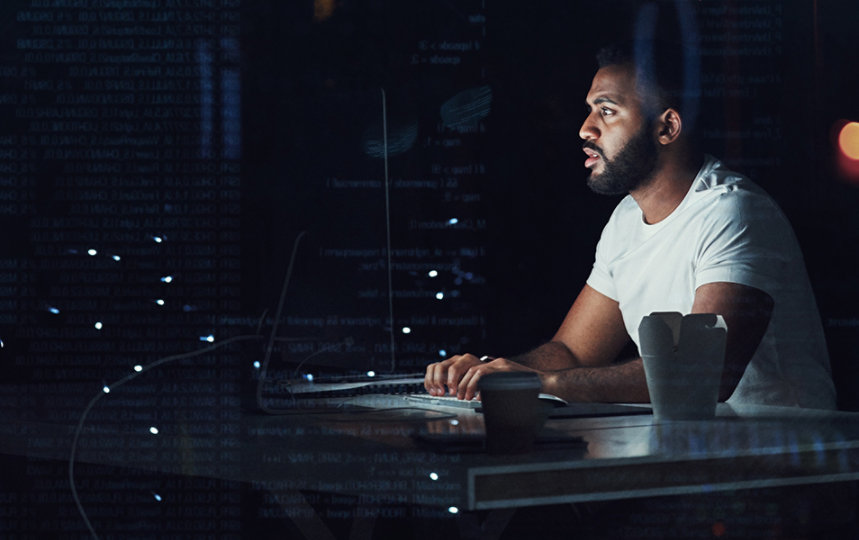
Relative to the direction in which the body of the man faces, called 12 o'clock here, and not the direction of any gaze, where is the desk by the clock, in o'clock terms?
The desk is roughly at 11 o'clock from the man.

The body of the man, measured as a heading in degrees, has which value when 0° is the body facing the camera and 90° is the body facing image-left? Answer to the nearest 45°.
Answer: approximately 45°

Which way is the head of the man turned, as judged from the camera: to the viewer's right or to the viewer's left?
to the viewer's left

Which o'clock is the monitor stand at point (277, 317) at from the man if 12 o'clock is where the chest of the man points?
The monitor stand is roughly at 12 o'clock from the man.
